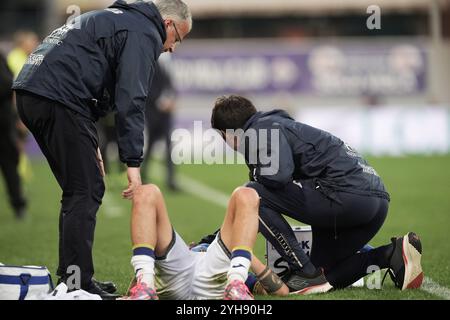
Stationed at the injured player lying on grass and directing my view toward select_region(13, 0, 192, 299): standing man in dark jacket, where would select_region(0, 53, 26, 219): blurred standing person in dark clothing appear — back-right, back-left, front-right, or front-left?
front-right

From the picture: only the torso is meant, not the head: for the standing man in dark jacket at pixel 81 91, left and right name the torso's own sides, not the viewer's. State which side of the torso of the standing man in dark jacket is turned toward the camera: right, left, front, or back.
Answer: right

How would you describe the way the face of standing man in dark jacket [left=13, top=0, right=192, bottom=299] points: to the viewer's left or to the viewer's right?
to the viewer's right

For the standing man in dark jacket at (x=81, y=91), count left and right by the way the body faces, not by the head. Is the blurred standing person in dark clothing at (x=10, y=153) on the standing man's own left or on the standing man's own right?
on the standing man's own left
